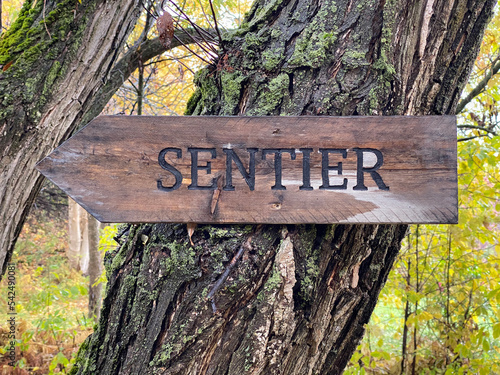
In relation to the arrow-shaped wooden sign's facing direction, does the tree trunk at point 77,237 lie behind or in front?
behind

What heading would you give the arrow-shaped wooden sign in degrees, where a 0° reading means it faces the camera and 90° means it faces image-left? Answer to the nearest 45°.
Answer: approximately 0°

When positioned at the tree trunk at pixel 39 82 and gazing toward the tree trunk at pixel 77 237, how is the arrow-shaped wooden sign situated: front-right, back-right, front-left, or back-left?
back-right

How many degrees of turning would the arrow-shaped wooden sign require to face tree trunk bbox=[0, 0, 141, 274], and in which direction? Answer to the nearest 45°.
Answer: approximately 135° to its right
